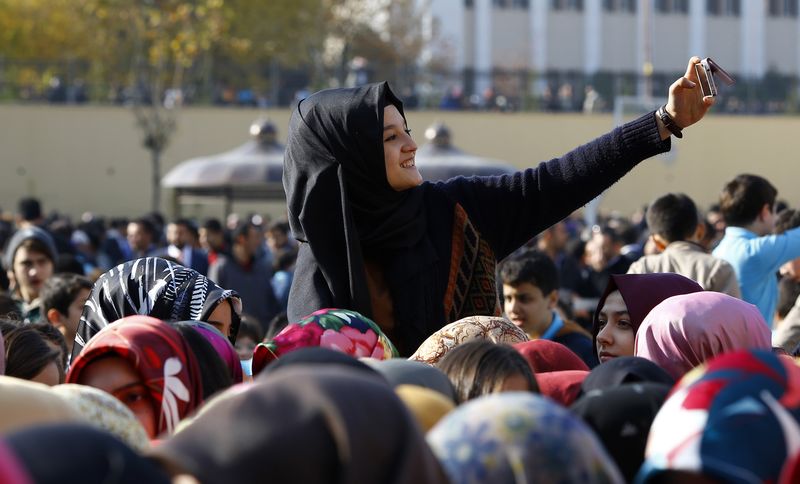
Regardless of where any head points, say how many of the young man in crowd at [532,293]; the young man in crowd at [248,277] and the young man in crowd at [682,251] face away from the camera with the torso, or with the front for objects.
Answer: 1

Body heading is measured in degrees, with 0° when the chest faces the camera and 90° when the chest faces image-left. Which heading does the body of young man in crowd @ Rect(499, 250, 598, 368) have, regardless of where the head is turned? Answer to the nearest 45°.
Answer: approximately 45°

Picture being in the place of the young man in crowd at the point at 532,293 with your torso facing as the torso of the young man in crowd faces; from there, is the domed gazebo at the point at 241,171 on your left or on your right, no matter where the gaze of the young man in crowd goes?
on your right

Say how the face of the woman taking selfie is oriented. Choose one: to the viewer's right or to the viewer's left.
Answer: to the viewer's right

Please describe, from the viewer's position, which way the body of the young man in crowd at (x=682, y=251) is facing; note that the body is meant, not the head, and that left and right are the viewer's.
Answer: facing away from the viewer

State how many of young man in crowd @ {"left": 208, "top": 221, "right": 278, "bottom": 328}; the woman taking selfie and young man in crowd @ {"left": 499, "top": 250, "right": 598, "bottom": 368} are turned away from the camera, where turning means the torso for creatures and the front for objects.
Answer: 0

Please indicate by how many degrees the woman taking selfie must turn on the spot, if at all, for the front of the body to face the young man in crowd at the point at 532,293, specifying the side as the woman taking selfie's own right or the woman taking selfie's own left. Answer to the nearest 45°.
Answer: approximately 135° to the woman taking selfie's own left

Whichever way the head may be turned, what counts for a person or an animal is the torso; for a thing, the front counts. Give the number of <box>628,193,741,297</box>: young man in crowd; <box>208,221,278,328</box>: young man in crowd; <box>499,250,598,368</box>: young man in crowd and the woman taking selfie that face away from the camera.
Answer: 1

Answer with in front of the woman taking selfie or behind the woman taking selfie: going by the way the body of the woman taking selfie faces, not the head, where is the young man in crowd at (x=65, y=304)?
behind

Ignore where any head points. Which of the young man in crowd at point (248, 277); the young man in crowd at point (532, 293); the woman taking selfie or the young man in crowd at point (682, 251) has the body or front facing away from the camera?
the young man in crowd at point (682, 251)

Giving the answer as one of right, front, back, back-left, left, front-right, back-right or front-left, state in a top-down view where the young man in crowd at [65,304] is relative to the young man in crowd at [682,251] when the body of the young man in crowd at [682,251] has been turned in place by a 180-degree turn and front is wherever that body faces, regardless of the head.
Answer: right

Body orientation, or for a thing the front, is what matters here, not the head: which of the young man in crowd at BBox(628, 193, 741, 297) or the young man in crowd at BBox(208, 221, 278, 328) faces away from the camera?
the young man in crowd at BBox(628, 193, 741, 297)
